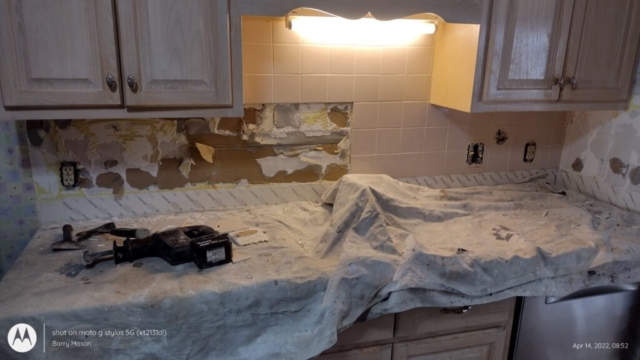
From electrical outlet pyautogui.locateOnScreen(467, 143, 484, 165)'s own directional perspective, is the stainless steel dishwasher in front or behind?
in front

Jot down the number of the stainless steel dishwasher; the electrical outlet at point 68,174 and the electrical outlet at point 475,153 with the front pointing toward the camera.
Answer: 3

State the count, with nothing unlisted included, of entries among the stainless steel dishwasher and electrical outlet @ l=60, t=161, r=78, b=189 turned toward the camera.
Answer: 2

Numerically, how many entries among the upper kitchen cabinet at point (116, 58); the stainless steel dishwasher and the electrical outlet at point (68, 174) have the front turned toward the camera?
3

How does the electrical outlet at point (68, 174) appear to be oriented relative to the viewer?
toward the camera

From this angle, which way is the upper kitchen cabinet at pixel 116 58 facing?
toward the camera

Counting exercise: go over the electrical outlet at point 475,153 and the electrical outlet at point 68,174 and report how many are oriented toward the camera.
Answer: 2

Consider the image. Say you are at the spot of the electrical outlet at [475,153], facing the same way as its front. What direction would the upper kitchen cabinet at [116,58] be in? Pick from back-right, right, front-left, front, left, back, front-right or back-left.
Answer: front-right

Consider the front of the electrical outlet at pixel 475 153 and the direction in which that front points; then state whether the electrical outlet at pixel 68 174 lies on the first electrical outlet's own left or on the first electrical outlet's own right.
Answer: on the first electrical outlet's own right

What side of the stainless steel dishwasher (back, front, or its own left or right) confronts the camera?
front
